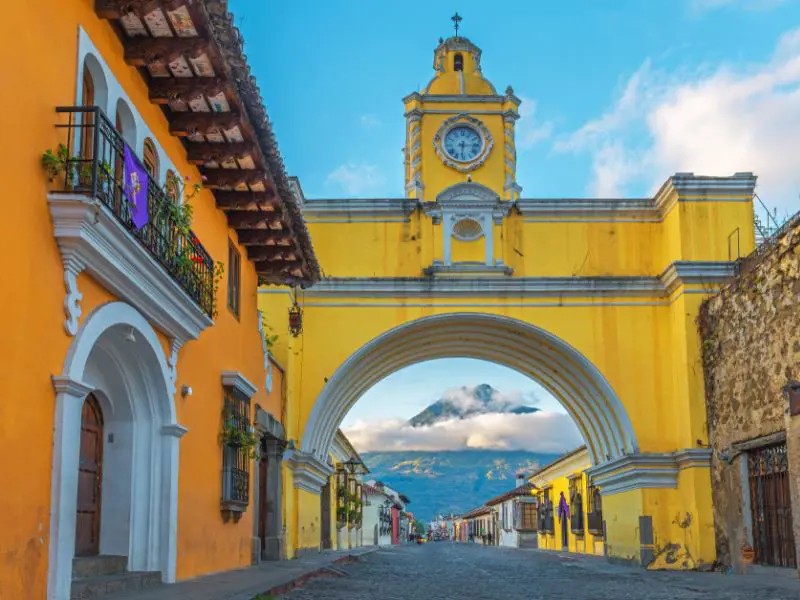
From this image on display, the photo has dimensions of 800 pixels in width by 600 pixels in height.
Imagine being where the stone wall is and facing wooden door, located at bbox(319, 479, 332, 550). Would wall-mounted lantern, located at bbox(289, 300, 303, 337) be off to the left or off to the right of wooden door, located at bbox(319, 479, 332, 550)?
left

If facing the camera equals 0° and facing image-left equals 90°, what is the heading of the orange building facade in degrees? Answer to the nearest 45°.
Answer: approximately 315°

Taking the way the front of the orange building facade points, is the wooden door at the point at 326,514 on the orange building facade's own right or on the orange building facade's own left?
on the orange building facade's own left

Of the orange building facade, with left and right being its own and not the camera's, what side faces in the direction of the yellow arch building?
left

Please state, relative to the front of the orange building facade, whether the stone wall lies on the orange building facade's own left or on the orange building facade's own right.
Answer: on the orange building facade's own left

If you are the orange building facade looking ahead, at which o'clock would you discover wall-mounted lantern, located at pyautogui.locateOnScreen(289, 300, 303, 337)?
The wall-mounted lantern is roughly at 8 o'clock from the orange building facade.

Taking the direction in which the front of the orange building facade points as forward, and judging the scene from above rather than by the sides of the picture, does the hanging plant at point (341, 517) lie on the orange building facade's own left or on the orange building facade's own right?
on the orange building facade's own left

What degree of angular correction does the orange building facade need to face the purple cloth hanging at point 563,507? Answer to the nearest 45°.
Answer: approximately 90° to its left

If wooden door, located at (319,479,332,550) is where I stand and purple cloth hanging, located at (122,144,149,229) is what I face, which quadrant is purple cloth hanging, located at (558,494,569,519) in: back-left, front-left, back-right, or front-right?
back-left
